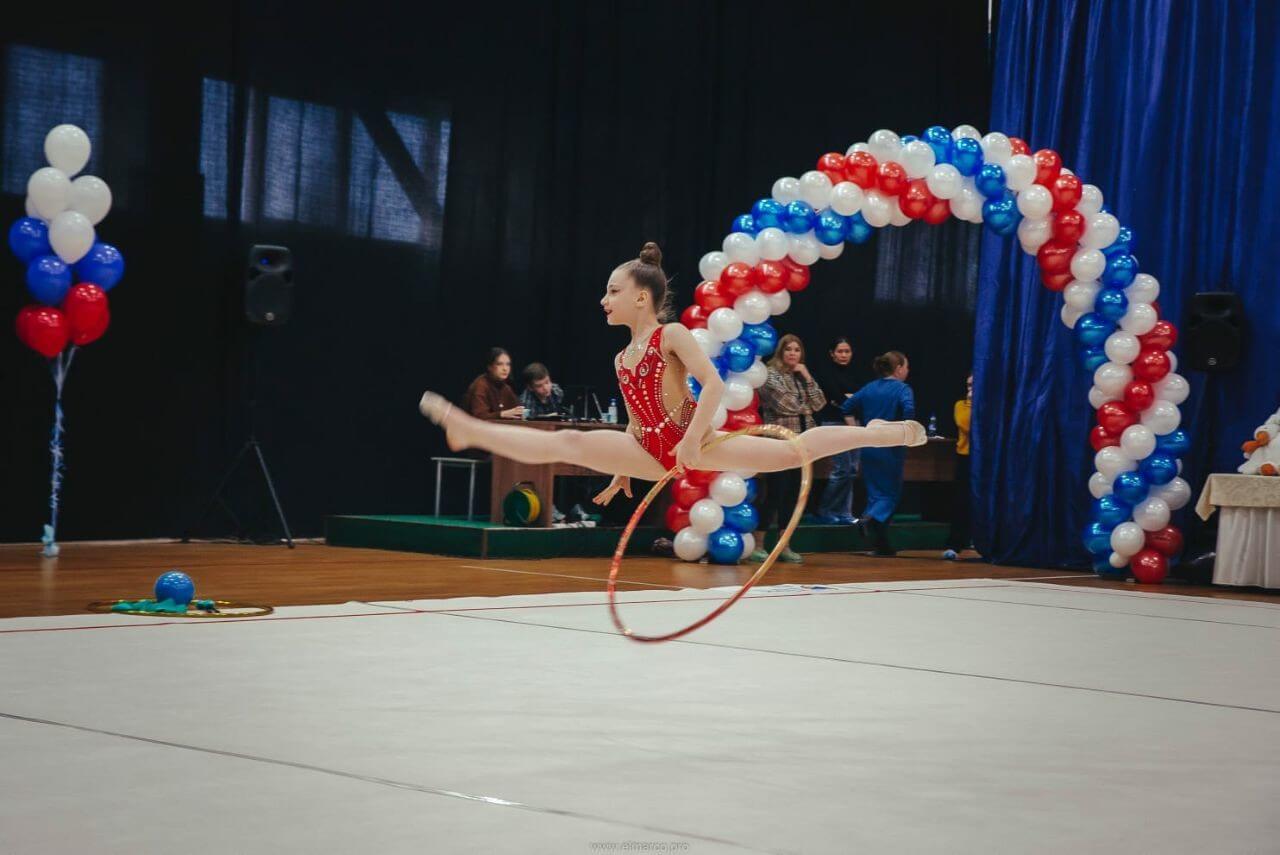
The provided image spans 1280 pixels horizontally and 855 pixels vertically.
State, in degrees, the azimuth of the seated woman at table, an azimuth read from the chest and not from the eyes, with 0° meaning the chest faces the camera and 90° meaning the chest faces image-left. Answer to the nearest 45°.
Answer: approximately 315°

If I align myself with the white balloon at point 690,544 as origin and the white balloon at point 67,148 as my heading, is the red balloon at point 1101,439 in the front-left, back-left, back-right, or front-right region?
back-left

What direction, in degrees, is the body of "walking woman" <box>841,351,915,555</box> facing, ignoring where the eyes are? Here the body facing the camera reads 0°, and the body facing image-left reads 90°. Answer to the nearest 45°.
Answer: approximately 225°

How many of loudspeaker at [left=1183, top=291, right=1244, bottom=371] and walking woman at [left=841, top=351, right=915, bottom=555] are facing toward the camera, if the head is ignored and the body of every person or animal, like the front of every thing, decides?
1

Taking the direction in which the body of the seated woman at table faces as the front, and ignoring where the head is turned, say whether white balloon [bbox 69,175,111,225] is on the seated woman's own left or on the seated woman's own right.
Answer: on the seated woman's own right

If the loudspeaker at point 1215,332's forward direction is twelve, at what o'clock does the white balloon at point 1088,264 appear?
The white balloon is roughly at 2 o'clock from the loudspeaker.

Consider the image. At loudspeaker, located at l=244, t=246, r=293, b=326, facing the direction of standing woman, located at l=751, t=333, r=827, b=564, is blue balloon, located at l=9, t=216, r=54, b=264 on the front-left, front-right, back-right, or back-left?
back-right
